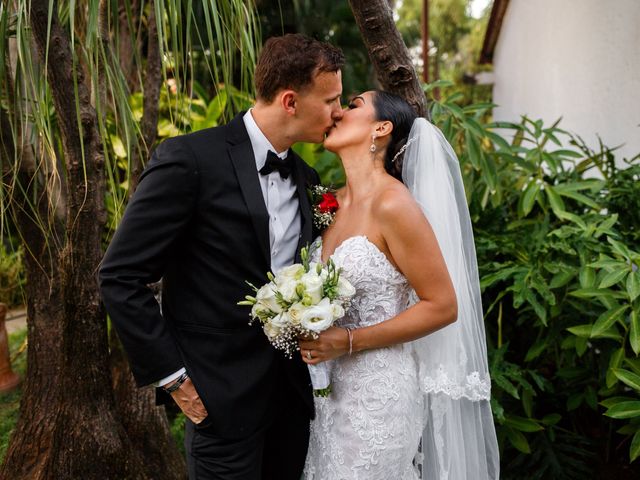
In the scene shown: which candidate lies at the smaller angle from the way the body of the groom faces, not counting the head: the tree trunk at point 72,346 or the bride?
the bride

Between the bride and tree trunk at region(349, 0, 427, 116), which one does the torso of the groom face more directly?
the bride

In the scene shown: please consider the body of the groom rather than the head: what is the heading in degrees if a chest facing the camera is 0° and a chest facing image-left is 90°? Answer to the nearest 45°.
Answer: approximately 315°

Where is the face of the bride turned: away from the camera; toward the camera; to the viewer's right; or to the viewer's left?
to the viewer's left

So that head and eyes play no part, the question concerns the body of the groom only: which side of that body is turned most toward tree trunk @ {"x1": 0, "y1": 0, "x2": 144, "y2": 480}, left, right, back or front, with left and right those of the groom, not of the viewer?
back

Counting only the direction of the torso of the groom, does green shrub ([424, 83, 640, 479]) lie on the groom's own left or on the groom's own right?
on the groom's own left

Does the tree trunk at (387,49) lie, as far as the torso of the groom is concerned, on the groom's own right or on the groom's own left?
on the groom's own left

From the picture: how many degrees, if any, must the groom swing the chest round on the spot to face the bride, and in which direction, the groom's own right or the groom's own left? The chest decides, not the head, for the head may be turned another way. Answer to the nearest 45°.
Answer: approximately 45° to the groom's own left

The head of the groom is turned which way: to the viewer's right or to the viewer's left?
to the viewer's right
